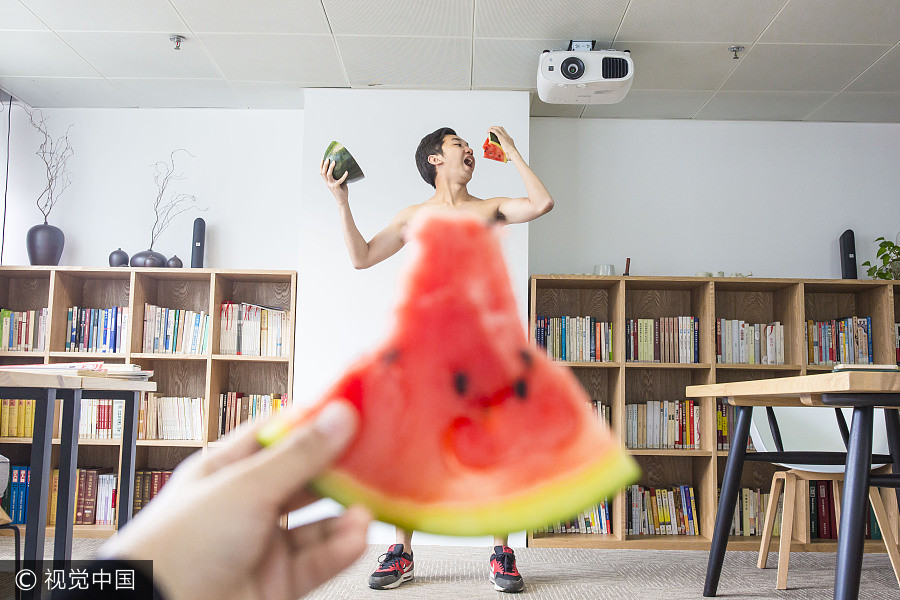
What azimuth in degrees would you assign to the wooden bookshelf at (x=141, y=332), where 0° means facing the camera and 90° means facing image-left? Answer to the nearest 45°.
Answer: approximately 0°

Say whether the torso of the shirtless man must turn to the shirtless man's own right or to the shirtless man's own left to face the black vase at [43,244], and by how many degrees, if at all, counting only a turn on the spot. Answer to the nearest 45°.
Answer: approximately 135° to the shirtless man's own right

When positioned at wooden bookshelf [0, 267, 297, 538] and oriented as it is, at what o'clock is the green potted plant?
The green potted plant is roughly at 10 o'clock from the wooden bookshelf.

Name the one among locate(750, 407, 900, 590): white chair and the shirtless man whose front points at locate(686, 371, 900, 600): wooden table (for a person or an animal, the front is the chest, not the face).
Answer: the white chair

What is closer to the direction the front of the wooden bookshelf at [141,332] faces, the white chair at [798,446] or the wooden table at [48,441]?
the wooden table

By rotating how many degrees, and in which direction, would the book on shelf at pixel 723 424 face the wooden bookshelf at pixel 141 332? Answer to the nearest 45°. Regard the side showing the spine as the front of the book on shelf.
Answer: approximately 90° to its right

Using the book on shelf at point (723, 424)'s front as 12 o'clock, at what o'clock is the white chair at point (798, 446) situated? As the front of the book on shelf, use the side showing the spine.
The white chair is roughly at 11 o'clock from the book on shelf.

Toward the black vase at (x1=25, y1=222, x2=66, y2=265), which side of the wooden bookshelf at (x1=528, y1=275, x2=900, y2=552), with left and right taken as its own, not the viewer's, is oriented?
right

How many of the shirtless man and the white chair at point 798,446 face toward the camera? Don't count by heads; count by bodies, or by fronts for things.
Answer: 2

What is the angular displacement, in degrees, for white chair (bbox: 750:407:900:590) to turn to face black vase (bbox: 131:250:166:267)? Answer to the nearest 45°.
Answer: approximately 90° to its right

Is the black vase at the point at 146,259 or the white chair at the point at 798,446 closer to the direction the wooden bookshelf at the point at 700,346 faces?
the white chair

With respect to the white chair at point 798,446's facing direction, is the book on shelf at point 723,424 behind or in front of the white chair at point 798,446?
behind
